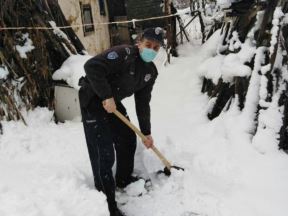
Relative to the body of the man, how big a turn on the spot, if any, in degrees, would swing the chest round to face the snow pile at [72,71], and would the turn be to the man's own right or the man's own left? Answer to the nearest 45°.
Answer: approximately 135° to the man's own left

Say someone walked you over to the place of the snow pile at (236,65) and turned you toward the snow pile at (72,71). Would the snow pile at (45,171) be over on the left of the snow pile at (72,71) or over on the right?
left

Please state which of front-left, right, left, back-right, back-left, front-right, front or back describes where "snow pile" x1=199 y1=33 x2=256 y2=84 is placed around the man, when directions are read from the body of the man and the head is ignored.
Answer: left

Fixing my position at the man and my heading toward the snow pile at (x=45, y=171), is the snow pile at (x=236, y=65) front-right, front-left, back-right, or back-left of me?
back-right
